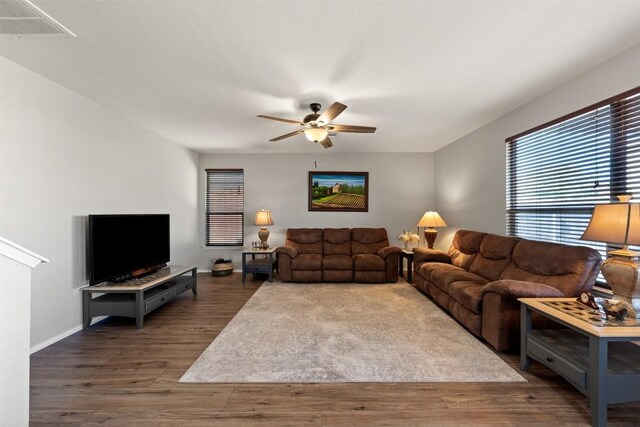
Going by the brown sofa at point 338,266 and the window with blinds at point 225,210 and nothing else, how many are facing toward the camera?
2

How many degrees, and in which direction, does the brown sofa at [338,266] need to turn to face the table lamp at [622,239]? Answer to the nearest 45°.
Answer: approximately 45° to its left

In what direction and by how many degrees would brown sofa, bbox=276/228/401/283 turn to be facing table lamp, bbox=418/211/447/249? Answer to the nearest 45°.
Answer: approximately 90° to its left

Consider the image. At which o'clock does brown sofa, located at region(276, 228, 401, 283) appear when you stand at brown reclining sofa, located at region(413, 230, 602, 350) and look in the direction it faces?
The brown sofa is roughly at 2 o'clock from the brown reclining sofa.

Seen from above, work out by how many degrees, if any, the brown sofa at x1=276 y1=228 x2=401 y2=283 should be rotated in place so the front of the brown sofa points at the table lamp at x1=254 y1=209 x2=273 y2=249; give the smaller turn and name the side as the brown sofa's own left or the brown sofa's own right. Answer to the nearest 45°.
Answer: approximately 90° to the brown sofa's own right

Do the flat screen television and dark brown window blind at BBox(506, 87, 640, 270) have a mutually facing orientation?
yes

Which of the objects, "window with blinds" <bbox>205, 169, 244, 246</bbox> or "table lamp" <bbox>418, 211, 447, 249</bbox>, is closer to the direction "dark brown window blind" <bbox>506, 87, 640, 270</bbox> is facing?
the window with blinds

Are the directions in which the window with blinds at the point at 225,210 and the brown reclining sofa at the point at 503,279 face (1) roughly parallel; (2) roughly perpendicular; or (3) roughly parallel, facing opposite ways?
roughly perpendicular

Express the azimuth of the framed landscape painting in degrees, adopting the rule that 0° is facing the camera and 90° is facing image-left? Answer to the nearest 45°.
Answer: approximately 0°

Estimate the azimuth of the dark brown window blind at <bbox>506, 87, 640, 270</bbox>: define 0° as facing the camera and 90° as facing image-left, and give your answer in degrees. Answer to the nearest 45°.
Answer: approximately 45°
